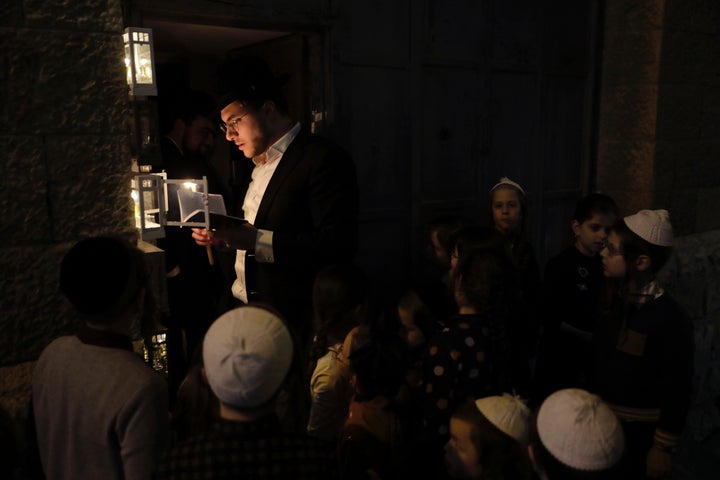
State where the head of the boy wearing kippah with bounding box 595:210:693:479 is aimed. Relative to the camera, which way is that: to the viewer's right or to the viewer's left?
to the viewer's left

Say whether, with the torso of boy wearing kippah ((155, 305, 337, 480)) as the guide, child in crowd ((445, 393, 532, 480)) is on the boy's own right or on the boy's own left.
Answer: on the boy's own right

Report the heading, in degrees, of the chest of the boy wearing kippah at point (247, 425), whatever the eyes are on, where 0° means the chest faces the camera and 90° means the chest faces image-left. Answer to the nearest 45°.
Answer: approximately 180°

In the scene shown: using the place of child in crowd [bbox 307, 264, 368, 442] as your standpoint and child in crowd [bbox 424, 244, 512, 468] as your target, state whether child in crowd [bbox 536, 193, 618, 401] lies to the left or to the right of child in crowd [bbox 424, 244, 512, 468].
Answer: left

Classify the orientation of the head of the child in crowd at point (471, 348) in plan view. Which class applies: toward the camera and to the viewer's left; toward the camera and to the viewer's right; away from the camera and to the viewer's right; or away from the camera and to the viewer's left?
away from the camera and to the viewer's left

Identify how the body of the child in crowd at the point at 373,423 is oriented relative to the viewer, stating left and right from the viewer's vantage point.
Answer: facing away from the viewer and to the left of the viewer

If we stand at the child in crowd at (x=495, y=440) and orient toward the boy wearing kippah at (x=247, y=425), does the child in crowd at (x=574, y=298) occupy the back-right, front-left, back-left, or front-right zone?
back-right

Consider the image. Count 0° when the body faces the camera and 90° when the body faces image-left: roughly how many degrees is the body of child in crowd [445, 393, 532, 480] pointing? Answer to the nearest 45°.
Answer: approximately 90°
